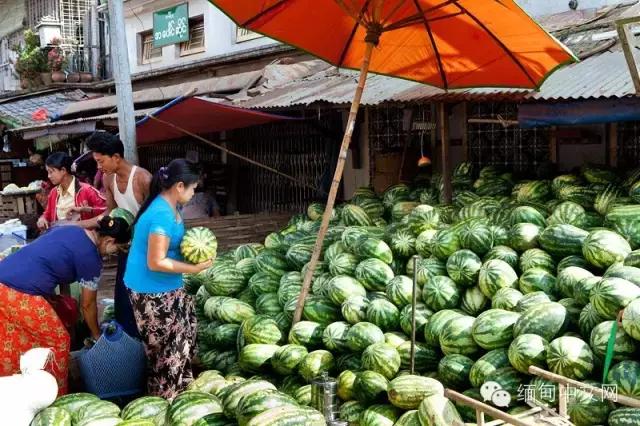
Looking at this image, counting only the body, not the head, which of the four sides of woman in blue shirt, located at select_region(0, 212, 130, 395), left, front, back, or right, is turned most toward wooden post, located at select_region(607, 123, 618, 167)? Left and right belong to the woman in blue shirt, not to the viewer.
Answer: front

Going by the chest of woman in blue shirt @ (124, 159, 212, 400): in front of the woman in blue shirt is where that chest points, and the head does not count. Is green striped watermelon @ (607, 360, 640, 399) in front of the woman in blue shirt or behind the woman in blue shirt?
in front

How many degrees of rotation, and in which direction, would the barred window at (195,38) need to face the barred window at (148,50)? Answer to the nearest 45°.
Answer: approximately 90° to its right

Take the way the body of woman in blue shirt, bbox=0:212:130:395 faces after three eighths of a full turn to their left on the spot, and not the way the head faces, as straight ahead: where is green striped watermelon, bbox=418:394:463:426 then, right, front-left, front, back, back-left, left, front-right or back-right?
back

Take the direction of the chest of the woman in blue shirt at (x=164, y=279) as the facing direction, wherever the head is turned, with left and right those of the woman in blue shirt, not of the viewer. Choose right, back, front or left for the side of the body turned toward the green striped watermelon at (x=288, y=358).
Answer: front

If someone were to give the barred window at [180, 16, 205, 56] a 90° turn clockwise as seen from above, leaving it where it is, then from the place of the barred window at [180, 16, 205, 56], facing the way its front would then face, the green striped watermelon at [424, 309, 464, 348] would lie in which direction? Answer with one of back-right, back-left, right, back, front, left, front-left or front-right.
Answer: back-left

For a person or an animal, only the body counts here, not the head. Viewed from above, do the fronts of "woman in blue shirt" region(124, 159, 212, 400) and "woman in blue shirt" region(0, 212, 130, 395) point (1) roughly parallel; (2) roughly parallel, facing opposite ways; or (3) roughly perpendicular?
roughly parallel

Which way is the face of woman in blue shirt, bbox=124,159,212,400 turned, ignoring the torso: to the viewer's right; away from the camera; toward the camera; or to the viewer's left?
to the viewer's right

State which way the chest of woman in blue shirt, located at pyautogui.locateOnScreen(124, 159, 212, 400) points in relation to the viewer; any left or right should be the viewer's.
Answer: facing to the right of the viewer

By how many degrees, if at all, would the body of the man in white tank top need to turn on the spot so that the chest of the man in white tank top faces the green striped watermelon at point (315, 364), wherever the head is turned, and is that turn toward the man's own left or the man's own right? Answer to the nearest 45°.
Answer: approximately 90° to the man's own left

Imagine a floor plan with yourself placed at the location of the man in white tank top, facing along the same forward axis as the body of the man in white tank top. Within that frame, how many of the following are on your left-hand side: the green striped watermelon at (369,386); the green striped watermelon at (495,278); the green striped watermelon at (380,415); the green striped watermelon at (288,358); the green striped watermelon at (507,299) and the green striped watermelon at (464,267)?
6

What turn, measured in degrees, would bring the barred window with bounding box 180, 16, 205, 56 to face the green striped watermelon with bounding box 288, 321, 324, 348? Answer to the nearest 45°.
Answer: approximately 45° to its left

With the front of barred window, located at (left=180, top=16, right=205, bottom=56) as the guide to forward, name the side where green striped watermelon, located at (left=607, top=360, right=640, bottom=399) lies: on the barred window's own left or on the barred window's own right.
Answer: on the barred window's own left

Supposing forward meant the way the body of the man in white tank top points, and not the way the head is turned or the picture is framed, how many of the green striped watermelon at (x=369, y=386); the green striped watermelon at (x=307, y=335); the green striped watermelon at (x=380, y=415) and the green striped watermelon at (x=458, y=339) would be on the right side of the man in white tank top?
0

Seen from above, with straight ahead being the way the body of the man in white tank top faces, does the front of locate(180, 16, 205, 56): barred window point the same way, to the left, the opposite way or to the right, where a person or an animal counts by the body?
the same way

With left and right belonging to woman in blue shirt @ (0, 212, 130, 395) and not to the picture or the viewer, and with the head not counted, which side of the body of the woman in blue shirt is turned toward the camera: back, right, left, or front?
right

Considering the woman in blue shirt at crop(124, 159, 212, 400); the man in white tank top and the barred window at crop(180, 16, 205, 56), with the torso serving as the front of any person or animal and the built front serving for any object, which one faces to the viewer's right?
the woman in blue shirt

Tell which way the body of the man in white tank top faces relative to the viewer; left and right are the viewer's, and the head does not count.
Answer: facing the viewer and to the left of the viewer

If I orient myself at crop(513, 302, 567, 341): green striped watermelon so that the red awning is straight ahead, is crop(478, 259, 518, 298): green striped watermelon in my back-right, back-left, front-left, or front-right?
front-right

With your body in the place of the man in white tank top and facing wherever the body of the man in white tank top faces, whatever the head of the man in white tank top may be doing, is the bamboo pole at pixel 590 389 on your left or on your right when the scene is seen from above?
on your left

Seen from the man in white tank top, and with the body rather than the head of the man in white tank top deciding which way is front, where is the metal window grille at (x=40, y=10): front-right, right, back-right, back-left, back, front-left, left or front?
back-right

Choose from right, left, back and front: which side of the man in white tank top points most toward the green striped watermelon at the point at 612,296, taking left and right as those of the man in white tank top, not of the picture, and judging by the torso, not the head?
left

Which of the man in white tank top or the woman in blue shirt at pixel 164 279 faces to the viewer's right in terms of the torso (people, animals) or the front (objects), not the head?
the woman in blue shirt

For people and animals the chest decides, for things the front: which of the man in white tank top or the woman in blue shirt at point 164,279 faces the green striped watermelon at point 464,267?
the woman in blue shirt
